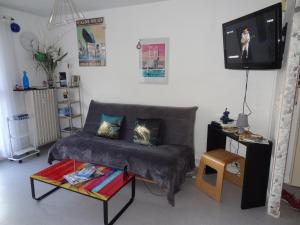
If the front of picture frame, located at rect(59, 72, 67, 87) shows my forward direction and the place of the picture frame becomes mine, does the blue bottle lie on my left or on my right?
on my right

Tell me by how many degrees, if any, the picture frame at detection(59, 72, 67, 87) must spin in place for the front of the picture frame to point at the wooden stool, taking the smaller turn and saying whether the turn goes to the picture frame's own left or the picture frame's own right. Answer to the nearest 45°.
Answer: approximately 45° to the picture frame's own left

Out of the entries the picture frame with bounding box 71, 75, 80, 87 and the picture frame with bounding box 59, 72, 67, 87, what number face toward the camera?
2

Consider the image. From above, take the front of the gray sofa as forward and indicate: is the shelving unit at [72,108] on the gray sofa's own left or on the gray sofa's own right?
on the gray sofa's own right

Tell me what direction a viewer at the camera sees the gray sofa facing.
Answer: facing the viewer and to the left of the viewer

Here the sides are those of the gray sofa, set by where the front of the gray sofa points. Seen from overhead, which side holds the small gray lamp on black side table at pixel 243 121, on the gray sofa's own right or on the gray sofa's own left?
on the gray sofa's own left

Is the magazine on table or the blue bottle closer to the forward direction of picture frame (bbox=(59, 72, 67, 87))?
the magazine on table

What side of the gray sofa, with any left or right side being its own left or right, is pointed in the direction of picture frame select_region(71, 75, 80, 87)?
right

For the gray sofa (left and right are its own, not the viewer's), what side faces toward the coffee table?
front

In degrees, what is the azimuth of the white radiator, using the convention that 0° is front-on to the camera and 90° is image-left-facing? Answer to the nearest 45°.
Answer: approximately 315°

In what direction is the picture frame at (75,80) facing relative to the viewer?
toward the camera

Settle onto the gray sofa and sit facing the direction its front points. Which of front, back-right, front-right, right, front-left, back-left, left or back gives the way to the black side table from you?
left

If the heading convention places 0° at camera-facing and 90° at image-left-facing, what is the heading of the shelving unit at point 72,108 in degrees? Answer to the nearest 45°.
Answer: approximately 315°
